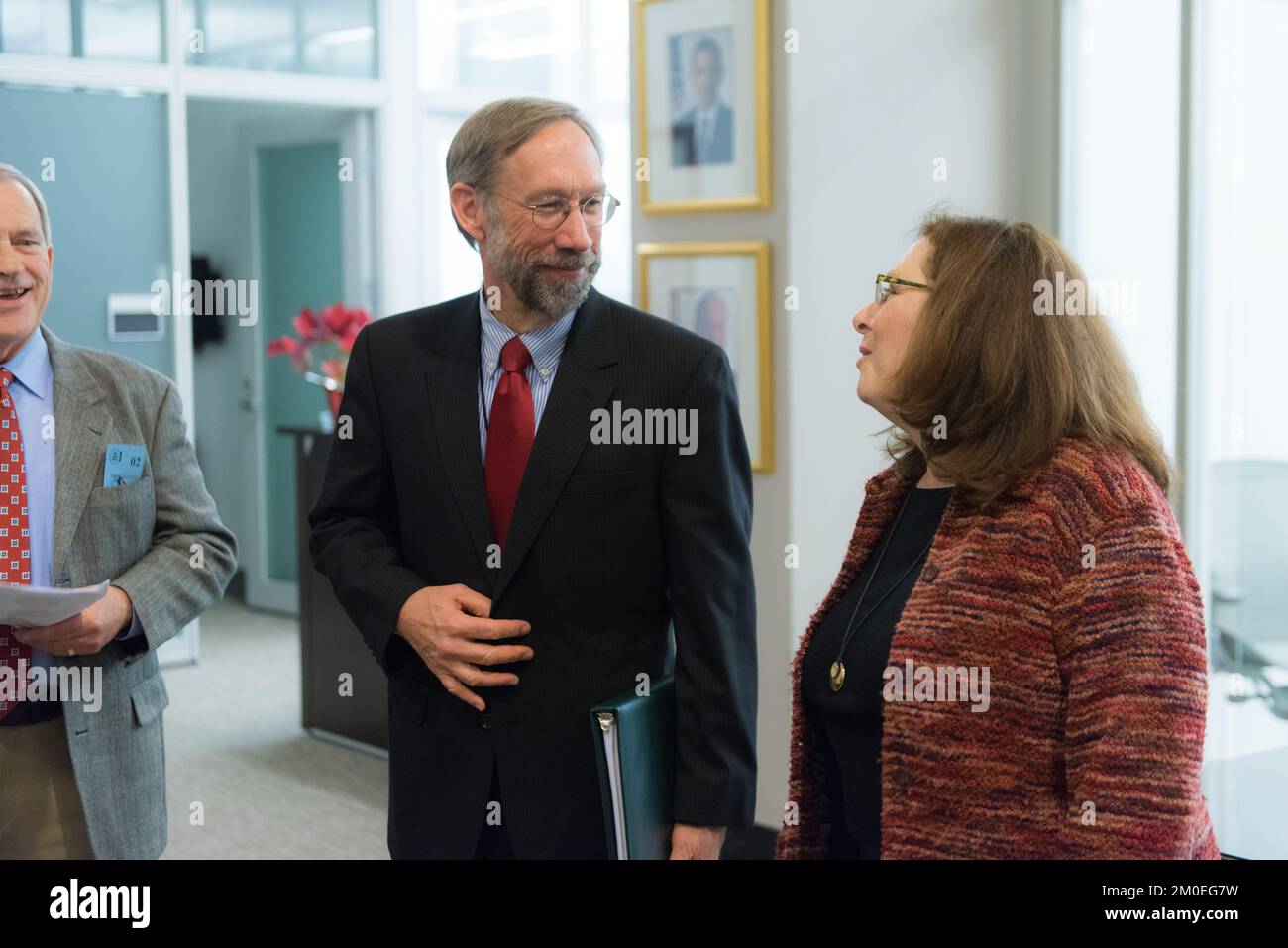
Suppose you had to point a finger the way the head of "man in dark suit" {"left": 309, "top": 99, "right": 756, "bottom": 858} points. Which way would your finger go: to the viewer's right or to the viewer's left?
to the viewer's right

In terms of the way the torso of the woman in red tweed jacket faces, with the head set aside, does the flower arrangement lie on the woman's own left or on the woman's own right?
on the woman's own right

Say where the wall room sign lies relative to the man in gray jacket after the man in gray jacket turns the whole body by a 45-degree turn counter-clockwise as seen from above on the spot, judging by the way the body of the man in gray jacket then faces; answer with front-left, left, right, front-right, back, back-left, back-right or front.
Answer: back-left

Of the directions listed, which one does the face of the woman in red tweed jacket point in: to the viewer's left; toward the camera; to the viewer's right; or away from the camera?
to the viewer's left

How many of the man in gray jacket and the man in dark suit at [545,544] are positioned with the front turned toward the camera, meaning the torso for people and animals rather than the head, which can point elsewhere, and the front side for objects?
2

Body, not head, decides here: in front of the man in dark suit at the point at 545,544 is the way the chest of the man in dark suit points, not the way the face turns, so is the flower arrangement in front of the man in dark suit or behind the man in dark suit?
behind

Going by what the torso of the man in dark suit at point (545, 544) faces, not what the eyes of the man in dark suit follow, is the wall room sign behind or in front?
behind

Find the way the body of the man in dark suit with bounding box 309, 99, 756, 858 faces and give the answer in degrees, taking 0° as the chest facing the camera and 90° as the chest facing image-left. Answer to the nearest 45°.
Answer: approximately 0°

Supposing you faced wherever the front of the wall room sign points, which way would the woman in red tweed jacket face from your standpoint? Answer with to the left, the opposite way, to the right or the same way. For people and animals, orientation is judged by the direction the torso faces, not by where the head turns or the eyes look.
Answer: to the right

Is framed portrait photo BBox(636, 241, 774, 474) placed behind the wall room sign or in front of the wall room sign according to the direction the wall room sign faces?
in front

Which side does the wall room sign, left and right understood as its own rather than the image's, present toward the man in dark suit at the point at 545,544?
front
